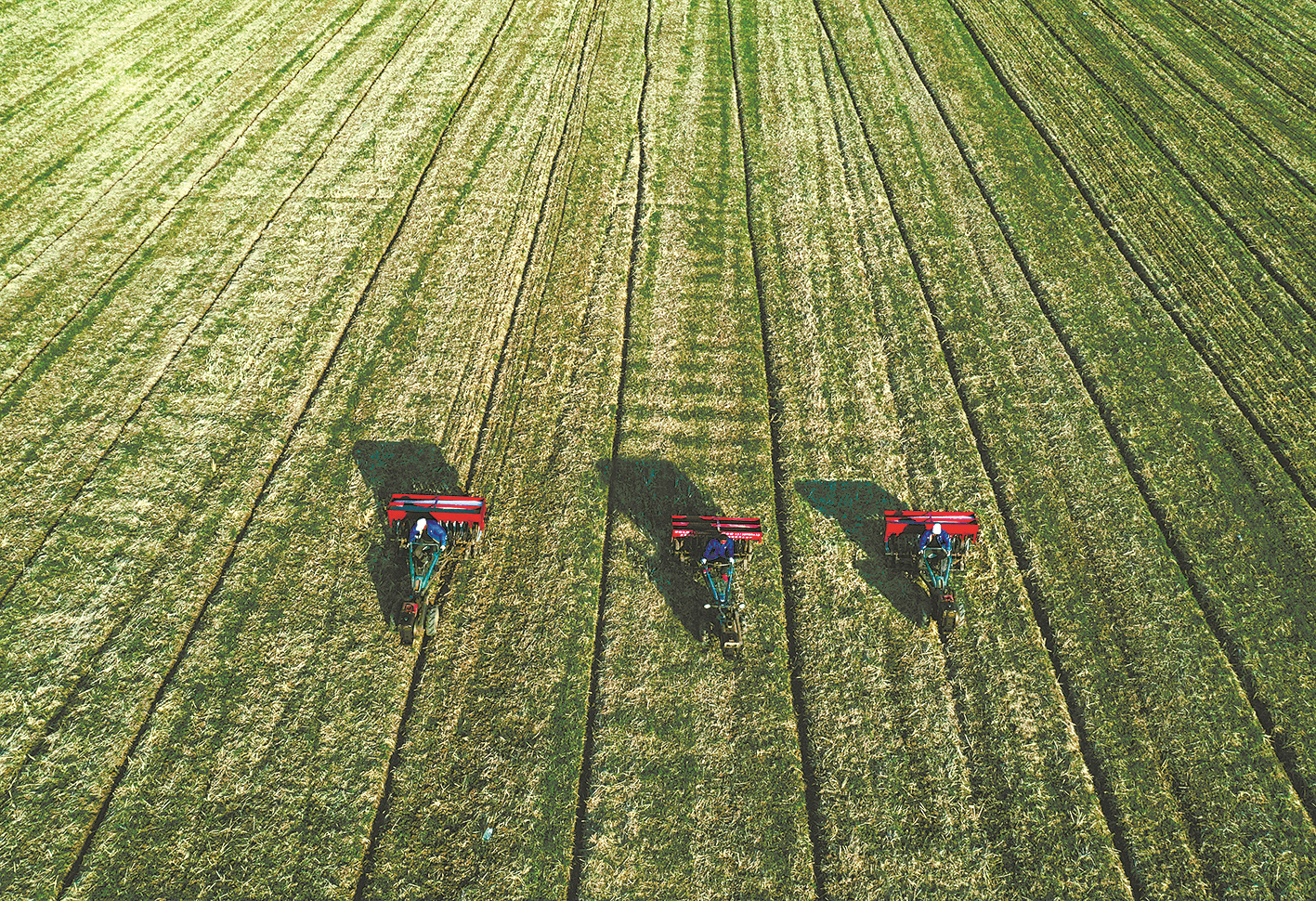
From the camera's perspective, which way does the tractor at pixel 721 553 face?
toward the camera

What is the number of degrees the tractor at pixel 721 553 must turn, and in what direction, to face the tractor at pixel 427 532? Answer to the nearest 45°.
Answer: approximately 90° to its right

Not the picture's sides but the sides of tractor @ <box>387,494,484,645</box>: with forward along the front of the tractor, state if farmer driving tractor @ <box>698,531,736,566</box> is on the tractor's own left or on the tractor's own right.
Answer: on the tractor's own left

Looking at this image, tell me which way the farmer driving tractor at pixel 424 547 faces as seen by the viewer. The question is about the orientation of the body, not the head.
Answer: toward the camera

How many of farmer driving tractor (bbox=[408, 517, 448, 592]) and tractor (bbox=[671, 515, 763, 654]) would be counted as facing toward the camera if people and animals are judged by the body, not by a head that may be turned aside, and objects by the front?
2

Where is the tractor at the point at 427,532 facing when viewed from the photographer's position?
facing the viewer

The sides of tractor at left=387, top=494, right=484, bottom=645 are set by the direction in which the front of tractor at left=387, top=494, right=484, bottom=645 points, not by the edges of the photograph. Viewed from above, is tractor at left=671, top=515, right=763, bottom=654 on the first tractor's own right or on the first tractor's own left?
on the first tractor's own left

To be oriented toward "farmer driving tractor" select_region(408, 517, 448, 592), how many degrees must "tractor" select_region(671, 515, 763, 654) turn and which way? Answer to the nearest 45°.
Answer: approximately 90° to its right

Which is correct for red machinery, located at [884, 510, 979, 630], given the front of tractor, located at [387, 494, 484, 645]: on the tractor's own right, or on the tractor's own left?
on the tractor's own left

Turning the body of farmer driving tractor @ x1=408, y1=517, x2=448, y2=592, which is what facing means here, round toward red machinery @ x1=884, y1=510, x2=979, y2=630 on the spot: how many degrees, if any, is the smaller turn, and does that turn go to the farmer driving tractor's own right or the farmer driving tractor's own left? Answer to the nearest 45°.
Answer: approximately 90° to the farmer driving tractor's own left
